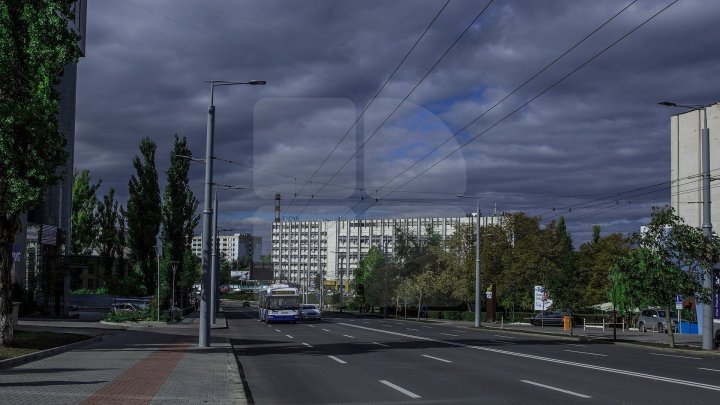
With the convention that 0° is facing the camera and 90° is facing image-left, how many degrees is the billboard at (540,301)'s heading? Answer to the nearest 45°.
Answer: approximately 0°

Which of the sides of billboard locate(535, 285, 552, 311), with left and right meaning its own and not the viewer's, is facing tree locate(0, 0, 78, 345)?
front

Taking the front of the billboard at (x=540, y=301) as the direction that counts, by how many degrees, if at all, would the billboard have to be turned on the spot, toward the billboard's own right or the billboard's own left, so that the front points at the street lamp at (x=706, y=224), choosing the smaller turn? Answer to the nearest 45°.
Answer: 0° — it already faces it

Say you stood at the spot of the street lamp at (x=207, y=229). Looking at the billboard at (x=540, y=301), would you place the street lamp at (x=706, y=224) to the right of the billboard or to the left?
right

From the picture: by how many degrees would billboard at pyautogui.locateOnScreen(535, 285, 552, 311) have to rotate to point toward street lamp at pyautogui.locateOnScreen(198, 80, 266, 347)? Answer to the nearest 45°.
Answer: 0° — it already faces it
